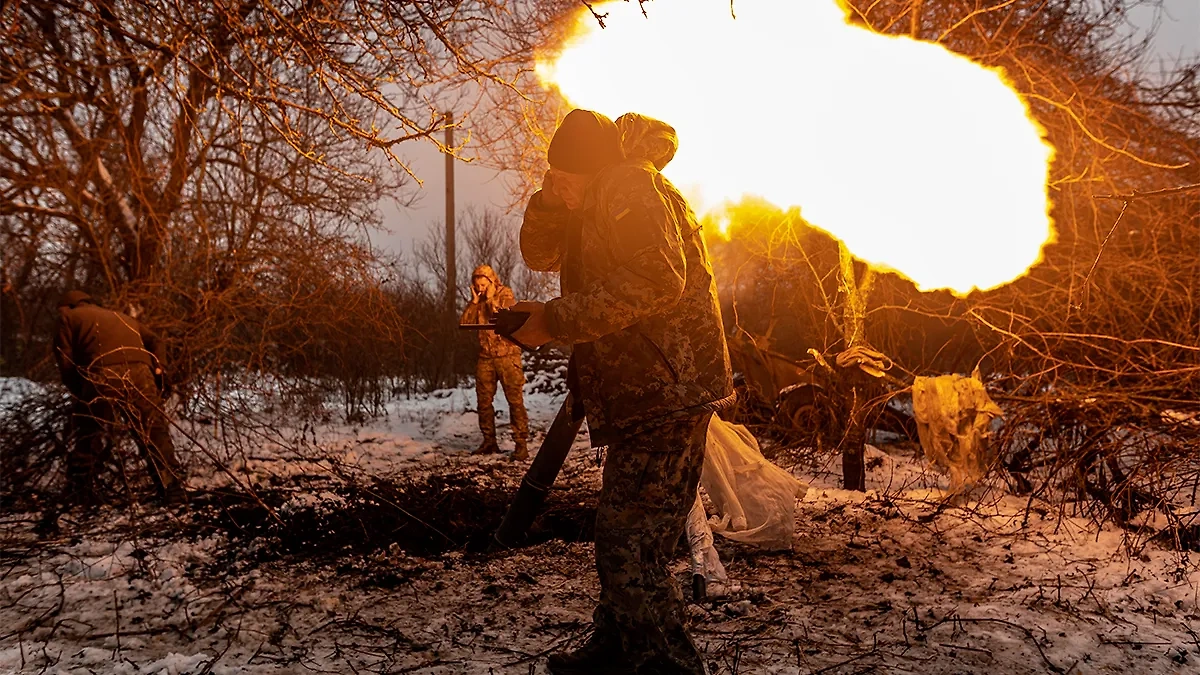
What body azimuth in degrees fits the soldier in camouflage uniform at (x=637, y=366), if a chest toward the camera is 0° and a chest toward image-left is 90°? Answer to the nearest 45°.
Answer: approximately 90°

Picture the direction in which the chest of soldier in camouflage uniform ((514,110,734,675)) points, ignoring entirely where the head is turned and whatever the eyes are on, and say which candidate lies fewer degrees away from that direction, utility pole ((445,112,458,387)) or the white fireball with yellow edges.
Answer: the utility pole

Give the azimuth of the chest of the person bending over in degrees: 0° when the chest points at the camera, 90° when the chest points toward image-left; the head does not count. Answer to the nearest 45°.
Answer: approximately 135°

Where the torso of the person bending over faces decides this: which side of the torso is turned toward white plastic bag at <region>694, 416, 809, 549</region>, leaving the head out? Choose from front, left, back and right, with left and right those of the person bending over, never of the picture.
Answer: back
